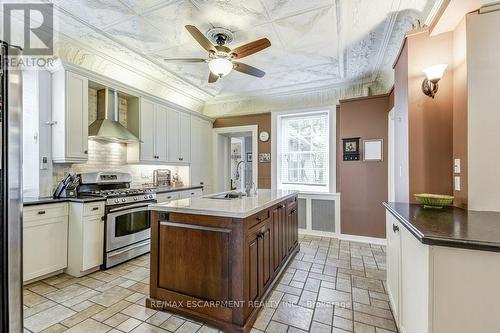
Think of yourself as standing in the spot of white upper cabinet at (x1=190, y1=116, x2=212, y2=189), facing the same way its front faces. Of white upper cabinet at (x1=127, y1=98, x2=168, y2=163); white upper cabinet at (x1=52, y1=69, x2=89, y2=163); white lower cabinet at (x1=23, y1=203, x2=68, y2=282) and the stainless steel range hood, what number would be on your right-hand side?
4

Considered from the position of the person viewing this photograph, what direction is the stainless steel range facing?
facing the viewer and to the right of the viewer

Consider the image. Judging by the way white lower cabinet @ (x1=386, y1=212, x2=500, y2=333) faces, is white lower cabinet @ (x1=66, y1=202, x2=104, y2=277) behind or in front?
in front

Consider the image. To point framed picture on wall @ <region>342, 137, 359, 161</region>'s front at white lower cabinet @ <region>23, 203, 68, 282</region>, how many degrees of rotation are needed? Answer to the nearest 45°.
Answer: approximately 45° to its right

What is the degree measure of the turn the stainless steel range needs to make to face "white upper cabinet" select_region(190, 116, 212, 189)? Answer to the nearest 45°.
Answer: approximately 90° to its left

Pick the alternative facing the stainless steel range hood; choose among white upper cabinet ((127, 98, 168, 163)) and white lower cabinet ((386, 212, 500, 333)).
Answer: the white lower cabinet

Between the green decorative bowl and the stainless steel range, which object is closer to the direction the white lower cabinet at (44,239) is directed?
the green decorative bowl

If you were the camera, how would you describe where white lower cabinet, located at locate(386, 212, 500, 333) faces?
facing to the left of the viewer

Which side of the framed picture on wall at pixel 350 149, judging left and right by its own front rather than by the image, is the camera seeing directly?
front
